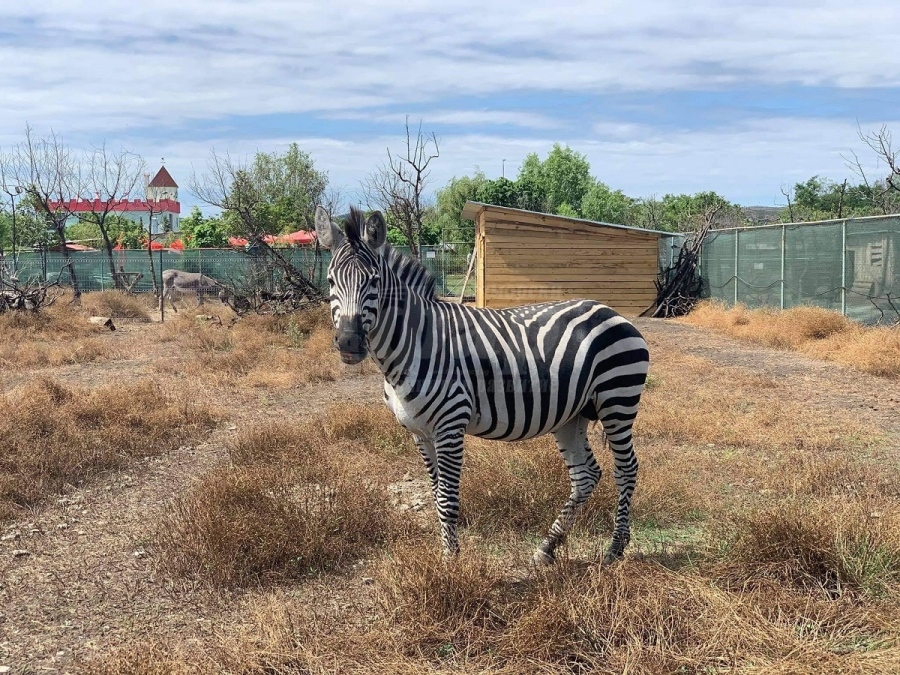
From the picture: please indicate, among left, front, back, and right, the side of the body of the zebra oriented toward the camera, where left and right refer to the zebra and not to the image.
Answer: left

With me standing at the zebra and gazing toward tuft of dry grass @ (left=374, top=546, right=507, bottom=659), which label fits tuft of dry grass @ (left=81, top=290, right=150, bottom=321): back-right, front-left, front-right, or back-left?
back-right

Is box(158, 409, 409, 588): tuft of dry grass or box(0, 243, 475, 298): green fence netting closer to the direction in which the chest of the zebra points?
the tuft of dry grass

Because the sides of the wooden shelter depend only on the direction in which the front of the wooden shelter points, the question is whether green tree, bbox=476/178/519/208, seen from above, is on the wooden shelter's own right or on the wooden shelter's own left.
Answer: on the wooden shelter's own right
